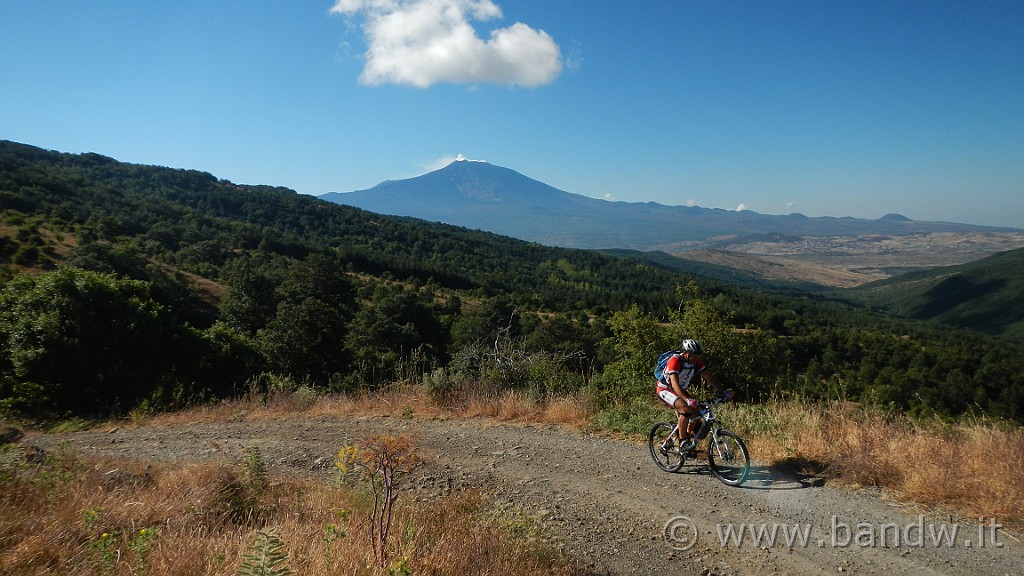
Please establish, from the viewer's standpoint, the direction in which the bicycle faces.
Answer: facing the viewer and to the right of the viewer
